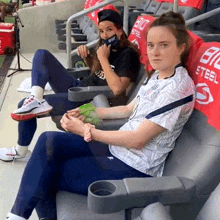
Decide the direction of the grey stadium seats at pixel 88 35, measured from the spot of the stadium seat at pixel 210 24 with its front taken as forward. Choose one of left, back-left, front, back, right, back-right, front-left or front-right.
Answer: front-right

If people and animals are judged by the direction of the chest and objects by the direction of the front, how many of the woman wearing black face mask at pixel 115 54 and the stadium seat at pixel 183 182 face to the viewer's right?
0

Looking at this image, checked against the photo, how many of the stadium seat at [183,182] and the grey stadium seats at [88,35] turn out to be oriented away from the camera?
0

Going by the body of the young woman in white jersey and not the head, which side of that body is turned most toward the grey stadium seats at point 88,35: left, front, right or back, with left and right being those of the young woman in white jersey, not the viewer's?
right

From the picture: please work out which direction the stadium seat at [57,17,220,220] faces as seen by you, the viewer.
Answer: facing to the left of the viewer

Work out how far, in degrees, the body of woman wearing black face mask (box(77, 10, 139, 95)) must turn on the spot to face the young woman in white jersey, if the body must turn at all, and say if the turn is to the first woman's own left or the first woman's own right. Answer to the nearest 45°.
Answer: approximately 45° to the first woman's own left

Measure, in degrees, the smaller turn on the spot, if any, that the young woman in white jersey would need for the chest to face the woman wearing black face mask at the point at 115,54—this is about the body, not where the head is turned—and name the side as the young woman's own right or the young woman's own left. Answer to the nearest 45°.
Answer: approximately 90° to the young woman's own right
